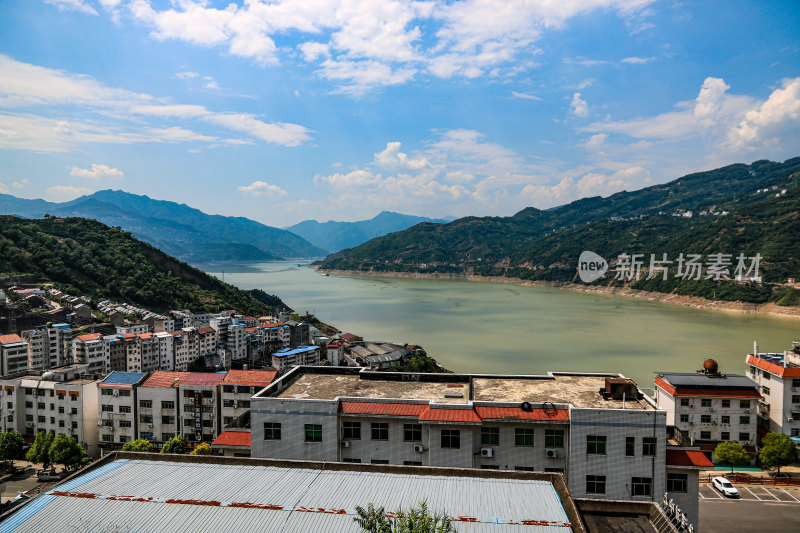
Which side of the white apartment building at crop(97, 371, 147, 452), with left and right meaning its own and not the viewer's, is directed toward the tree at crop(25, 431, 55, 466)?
right

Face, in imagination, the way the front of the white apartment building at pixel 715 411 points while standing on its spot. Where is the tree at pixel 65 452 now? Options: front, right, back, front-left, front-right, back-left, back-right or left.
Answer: front-right

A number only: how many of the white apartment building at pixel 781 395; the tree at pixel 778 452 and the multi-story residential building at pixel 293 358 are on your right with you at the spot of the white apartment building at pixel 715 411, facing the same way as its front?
1

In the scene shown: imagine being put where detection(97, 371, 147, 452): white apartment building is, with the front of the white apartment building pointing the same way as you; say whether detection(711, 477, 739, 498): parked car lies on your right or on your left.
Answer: on your left

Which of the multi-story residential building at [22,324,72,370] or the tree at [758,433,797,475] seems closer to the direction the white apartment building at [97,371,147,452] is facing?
the tree

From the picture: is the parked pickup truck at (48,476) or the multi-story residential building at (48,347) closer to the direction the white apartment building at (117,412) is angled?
the parked pickup truck

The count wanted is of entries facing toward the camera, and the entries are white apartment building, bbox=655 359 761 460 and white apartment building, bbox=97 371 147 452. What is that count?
2

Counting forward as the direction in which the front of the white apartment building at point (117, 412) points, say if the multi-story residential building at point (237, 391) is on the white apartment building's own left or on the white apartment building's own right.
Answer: on the white apartment building's own left

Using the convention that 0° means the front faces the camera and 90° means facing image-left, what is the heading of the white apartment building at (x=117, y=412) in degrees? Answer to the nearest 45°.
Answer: approximately 0°

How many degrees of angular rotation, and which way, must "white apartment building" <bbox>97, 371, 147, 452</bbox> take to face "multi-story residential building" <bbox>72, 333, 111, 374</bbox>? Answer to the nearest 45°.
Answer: approximately 180°

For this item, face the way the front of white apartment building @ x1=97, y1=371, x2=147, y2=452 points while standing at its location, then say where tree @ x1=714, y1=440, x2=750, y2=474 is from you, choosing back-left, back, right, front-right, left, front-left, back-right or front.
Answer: front-left

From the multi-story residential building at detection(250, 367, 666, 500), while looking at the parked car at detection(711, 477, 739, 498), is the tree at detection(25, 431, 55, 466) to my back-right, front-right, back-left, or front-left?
back-left

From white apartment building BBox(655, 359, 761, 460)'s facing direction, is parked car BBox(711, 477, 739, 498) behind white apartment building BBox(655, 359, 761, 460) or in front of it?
in front

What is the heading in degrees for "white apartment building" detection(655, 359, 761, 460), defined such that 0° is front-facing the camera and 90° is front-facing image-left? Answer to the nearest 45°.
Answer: approximately 0°

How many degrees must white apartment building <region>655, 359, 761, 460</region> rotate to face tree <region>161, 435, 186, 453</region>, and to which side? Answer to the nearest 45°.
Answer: approximately 45° to its right
